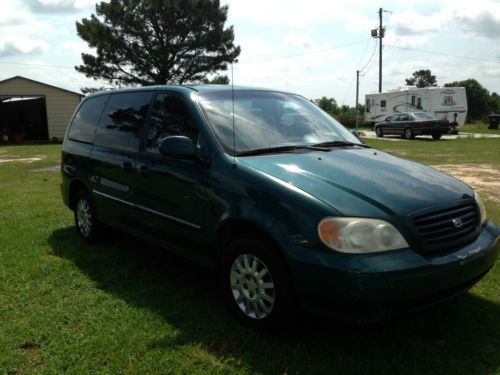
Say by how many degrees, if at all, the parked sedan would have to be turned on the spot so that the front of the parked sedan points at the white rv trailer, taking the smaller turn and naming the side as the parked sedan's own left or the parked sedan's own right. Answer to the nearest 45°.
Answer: approximately 45° to the parked sedan's own right

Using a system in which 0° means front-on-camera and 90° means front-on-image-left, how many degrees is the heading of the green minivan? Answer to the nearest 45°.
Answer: approximately 315°

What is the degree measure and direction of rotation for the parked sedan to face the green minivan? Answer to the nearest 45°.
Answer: approximately 135° to its left

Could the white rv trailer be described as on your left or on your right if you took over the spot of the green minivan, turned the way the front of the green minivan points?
on your left

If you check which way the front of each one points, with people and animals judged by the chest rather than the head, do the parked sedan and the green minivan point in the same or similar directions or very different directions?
very different directions

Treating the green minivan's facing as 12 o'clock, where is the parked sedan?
The parked sedan is roughly at 8 o'clock from the green minivan.

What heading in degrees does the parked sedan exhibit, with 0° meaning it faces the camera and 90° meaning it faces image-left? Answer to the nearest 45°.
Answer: approximately 135°

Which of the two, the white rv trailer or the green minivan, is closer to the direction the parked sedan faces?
the white rv trailer
